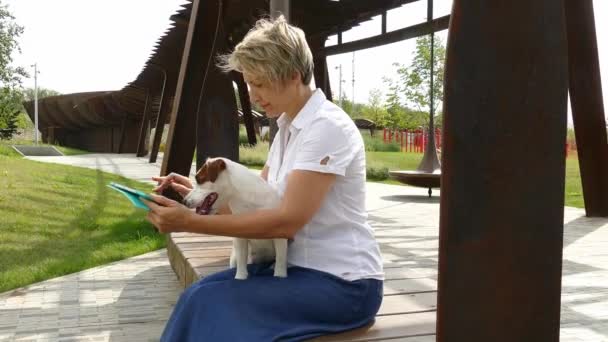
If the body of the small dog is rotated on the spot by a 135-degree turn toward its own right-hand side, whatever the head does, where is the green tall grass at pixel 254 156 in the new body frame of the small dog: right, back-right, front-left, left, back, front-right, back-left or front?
front-left

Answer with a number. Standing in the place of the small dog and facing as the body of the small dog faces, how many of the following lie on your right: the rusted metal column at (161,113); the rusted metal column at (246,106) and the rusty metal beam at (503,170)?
2

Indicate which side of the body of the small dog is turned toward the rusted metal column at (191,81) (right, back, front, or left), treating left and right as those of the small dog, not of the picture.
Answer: right

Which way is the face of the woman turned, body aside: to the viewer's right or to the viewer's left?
to the viewer's left

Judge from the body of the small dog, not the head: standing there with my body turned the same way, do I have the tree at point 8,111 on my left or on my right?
on my right

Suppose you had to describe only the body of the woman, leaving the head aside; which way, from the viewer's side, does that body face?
to the viewer's left

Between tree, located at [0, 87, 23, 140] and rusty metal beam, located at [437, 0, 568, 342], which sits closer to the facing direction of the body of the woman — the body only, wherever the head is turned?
the tree

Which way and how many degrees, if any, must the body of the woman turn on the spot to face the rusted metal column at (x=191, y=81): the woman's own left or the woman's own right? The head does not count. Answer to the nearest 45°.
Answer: approximately 90° to the woman's own right

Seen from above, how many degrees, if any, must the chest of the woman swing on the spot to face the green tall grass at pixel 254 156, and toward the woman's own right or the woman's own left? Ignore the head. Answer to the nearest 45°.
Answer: approximately 90° to the woman's own right

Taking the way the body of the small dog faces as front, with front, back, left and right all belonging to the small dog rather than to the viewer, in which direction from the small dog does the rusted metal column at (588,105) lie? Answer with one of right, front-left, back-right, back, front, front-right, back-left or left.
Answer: back-right

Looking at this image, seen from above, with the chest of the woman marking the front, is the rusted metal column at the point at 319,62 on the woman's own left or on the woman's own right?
on the woman's own right

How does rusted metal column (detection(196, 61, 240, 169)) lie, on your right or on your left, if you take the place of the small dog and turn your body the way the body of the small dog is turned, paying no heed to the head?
on your right

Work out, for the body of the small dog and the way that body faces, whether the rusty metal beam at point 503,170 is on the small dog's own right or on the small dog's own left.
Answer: on the small dog's own left

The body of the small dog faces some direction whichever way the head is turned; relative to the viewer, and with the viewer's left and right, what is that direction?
facing to the left of the viewer
